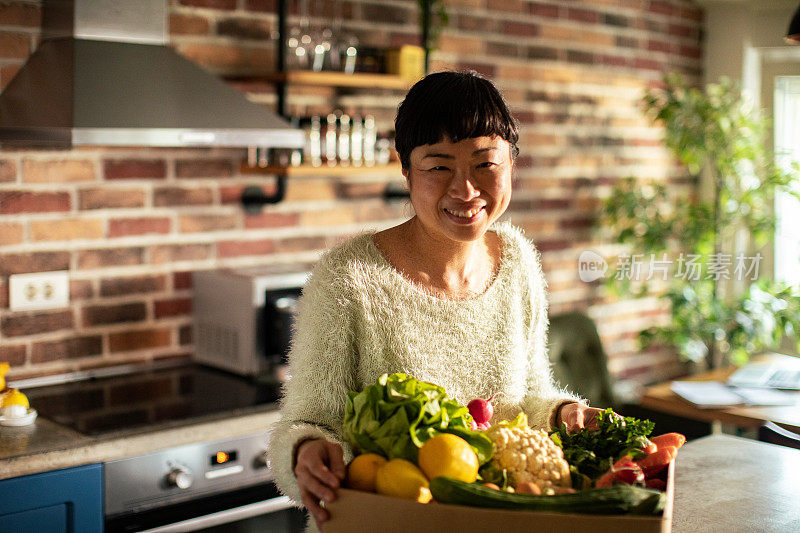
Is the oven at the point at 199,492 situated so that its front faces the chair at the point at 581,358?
no

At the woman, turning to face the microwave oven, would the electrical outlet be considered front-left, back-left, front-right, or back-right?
front-left

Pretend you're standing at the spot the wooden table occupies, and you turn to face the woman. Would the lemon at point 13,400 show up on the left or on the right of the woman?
right

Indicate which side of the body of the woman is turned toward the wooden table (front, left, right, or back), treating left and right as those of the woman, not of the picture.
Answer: left

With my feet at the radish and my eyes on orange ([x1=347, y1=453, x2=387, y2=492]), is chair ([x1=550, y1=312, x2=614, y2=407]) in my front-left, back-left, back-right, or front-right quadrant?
back-right

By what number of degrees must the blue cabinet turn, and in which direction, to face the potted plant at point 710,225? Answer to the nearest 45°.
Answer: approximately 90° to its left

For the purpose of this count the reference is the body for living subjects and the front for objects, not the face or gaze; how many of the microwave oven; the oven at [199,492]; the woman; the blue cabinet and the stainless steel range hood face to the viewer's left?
0

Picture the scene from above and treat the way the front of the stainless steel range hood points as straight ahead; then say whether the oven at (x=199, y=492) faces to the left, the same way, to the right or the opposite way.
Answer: the same way

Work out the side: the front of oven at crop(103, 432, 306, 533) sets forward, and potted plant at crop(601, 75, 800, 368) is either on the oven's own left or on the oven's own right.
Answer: on the oven's own left

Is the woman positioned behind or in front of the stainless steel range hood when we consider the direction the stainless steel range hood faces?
in front

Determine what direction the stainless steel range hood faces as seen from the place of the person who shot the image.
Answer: facing the viewer and to the right of the viewer

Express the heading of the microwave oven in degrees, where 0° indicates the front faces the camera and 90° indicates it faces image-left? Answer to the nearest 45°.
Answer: approximately 315°
